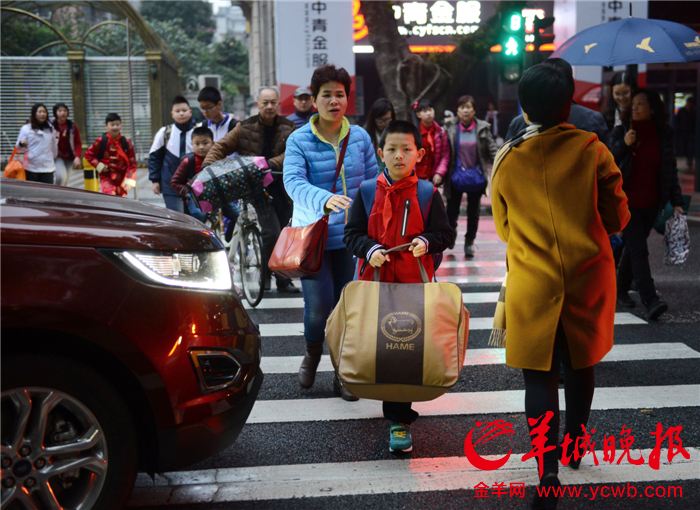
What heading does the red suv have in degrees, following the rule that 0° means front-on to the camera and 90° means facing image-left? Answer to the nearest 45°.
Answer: approximately 270°

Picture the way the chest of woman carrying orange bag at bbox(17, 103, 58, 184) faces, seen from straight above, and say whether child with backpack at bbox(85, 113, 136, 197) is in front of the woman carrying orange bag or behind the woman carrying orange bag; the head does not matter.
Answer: in front

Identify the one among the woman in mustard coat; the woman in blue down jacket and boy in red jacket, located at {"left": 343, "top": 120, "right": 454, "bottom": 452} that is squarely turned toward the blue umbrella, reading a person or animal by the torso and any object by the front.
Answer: the woman in mustard coat

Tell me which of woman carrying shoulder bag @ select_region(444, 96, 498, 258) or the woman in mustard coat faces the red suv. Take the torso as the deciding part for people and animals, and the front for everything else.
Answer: the woman carrying shoulder bag

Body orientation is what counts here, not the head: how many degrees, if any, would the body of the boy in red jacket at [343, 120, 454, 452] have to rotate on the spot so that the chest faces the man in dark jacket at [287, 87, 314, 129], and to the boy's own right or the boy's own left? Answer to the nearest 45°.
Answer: approximately 180°

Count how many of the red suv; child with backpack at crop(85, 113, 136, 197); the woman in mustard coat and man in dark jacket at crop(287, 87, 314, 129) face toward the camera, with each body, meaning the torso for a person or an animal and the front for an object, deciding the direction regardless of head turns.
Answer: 2

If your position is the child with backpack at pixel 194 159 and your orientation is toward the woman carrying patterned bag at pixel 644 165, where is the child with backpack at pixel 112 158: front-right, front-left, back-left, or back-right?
back-left

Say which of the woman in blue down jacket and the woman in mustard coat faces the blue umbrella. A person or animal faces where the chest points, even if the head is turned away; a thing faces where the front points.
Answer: the woman in mustard coat

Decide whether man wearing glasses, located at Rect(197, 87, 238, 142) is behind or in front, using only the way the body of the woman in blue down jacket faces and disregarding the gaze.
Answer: behind

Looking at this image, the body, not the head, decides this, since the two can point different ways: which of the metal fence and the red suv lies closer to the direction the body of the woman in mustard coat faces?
the metal fence

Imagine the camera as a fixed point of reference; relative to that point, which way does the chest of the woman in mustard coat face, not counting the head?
away from the camera

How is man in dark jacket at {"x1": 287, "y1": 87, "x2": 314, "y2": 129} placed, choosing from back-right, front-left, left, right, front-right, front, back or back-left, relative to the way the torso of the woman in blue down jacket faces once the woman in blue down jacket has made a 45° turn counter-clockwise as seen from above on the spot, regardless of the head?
back-left

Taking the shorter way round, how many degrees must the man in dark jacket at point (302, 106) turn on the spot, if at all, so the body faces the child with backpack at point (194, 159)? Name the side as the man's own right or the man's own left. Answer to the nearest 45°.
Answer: approximately 90° to the man's own right

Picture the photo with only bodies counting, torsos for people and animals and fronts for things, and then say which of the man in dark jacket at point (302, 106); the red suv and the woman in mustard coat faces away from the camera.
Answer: the woman in mustard coat
